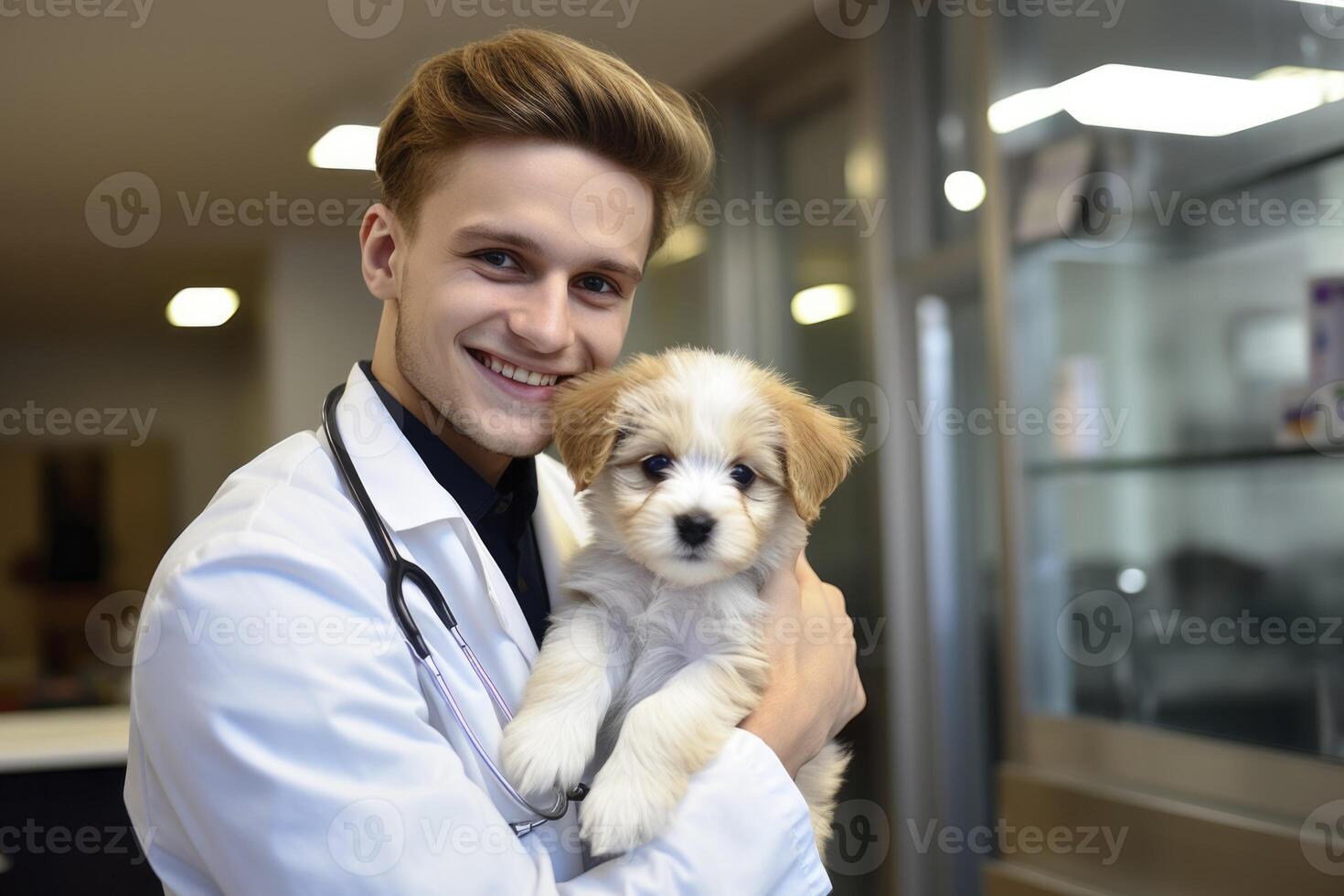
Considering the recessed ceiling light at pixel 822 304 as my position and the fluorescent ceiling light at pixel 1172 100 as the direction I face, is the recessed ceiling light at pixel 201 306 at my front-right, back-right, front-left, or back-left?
back-right

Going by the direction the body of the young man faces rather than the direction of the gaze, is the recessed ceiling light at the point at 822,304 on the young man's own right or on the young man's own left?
on the young man's own left

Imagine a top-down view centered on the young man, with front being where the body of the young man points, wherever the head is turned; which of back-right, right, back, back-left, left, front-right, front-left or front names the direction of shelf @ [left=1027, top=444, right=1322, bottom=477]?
left

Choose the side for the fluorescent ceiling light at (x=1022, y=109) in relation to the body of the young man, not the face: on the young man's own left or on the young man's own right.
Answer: on the young man's own left

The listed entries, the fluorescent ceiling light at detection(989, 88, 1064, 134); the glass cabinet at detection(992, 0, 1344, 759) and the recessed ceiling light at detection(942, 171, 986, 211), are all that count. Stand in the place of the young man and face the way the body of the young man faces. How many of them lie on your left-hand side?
3

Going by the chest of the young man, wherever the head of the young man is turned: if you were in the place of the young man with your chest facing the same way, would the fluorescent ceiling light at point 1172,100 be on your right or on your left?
on your left

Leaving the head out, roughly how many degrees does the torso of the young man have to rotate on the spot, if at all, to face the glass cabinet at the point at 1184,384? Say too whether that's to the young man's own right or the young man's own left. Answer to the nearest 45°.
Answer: approximately 90° to the young man's own left

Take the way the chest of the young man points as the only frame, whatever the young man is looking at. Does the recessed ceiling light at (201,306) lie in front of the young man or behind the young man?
behind

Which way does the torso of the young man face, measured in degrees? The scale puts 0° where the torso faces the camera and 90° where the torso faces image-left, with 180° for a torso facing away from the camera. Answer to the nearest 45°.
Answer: approximately 315°

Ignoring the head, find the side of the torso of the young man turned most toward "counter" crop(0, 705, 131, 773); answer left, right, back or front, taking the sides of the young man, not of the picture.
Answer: back

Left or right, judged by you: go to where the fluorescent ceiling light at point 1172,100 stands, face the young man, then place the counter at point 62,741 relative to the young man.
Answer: right
